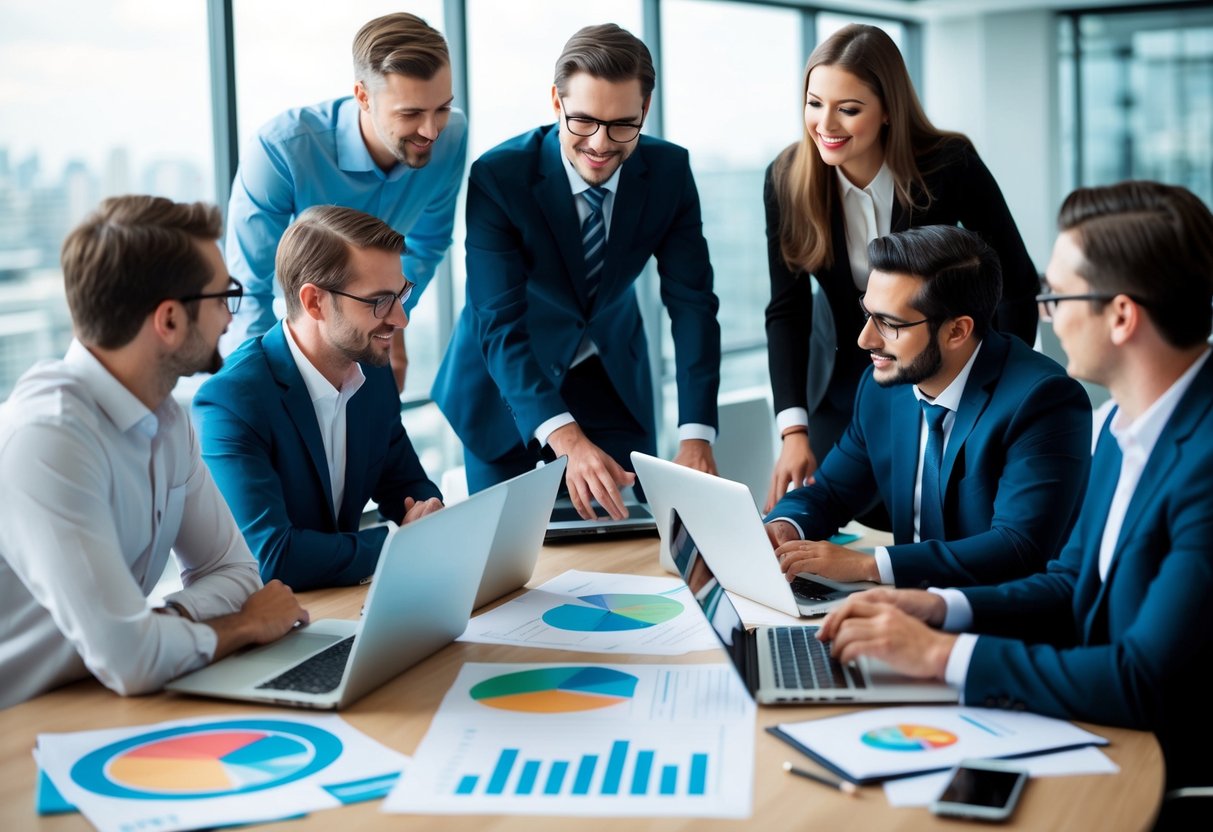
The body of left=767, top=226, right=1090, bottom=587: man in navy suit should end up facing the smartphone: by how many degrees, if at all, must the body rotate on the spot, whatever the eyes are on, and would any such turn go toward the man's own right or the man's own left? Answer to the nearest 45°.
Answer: approximately 45° to the man's own left

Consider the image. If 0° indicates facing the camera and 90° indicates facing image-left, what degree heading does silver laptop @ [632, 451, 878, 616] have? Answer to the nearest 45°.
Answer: approximately 225°

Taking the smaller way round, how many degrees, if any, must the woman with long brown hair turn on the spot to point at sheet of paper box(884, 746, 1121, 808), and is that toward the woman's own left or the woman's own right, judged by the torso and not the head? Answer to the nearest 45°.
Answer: approximately 45° to the woman's own left

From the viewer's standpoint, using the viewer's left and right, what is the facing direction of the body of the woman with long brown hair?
facing the viewer and to the left of the viewer

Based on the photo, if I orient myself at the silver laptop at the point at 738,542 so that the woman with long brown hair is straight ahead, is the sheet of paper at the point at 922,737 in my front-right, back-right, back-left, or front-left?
back-right

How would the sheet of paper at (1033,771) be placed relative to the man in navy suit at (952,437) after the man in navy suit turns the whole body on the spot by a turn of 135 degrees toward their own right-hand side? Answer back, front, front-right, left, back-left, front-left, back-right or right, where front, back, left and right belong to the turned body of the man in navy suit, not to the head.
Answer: back

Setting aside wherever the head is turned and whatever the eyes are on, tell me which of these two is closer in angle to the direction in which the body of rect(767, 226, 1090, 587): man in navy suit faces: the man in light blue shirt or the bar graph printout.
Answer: the bar graph printout

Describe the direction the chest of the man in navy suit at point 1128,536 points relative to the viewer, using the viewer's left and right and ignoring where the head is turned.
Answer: facing to the left of the viewer

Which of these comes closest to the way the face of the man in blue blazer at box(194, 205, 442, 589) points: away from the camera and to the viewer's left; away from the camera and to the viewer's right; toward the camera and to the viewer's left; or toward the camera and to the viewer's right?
toward the camera and to the viewer's right

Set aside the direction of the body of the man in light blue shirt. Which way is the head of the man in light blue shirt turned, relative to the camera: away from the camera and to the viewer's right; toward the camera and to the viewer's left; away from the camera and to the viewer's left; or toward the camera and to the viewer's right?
toward the camera and to the viewer's right

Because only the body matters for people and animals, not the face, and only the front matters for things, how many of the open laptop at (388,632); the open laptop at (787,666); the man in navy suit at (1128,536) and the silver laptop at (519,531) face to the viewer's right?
1

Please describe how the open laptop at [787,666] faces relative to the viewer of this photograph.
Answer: facing to the right of the viewer
